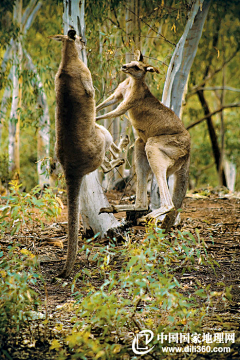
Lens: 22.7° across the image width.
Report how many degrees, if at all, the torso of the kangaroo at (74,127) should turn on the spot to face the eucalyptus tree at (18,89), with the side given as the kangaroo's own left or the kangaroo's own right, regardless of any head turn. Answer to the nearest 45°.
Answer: approximately 45° to the kangaroo's own left

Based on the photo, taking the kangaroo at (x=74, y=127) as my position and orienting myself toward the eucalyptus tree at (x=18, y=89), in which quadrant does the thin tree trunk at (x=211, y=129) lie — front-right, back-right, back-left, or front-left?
front-right

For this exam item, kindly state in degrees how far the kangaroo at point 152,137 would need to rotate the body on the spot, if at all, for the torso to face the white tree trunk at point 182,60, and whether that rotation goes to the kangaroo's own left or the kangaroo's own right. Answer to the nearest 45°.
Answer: approximately 90° to the kangaroo's own right

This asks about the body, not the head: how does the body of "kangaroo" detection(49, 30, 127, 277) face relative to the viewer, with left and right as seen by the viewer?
facing away from the viewer and to the right of the viewer

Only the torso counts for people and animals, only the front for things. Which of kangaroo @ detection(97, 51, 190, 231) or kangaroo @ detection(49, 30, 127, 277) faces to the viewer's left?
kangaroo @ detection(97, 51, 190, 231)

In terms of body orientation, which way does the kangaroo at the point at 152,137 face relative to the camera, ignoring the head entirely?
to the viewer's left

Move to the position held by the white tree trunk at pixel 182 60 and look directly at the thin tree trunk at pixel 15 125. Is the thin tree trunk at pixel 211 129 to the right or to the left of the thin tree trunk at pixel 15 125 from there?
right

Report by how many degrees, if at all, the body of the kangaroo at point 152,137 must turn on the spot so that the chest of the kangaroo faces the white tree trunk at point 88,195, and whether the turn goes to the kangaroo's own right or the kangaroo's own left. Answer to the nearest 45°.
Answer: approximately 45° to the kangaroo's own right

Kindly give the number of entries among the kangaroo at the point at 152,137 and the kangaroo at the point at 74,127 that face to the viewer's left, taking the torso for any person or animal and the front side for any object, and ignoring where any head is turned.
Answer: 1

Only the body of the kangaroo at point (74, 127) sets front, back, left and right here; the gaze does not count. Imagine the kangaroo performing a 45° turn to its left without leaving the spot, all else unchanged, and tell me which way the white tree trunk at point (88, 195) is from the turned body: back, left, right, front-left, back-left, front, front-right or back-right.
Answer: front
